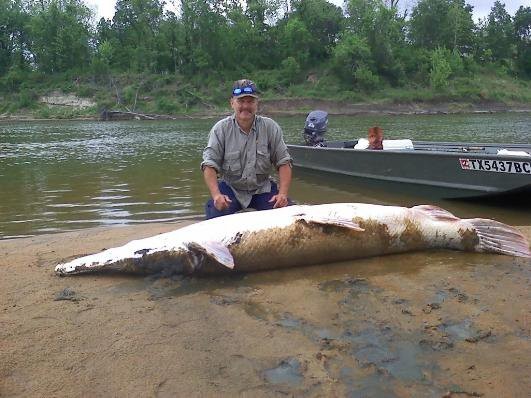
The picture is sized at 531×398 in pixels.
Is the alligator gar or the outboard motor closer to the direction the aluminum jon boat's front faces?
the alligator gar

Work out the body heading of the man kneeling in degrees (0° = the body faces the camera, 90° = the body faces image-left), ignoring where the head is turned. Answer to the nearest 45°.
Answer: approximately 0°

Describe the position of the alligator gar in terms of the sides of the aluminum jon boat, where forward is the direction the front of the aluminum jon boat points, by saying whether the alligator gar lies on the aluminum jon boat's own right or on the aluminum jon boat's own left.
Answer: on the aluminum jon boat's own right

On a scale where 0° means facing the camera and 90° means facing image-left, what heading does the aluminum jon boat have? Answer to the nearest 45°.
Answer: approximately 315°

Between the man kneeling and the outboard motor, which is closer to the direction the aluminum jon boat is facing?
the man kneeling

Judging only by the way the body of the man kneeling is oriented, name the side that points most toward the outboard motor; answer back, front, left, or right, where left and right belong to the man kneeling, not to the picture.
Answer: back

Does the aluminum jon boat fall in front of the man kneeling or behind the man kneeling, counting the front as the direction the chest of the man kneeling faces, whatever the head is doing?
behind

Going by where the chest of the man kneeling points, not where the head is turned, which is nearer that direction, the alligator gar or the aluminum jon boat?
the alligator gar

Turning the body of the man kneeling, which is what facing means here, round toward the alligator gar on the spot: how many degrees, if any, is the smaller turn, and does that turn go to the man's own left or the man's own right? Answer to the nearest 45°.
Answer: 0° — they already face it
